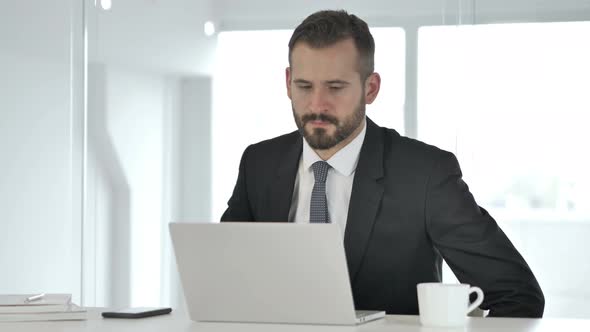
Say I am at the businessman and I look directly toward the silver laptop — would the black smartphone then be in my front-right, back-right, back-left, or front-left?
front-right

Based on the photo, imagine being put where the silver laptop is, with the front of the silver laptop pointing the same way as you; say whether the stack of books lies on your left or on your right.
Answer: on your left

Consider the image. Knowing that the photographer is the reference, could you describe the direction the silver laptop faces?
facing away from the viewer and to the right of the viewer

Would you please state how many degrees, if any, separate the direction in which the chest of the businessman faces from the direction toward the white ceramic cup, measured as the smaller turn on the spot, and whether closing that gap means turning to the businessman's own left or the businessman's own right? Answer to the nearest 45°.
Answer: approximately 45° to the businessman's own left

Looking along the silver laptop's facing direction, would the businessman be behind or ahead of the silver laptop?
ahead

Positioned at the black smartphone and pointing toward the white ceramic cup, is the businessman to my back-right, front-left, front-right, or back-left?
front-left

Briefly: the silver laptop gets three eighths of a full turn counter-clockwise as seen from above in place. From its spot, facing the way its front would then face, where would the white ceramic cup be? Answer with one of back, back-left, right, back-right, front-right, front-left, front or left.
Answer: back

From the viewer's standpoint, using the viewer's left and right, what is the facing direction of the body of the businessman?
facing the viewer and to the left of the viewer

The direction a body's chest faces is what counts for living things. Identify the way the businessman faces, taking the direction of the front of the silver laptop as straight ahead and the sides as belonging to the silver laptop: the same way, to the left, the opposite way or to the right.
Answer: the opposite way

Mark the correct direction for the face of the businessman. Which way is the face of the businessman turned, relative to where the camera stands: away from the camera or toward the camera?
toward the camera

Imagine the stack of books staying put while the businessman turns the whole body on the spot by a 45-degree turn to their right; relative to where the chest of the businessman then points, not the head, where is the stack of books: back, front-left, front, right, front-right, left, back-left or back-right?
front-left

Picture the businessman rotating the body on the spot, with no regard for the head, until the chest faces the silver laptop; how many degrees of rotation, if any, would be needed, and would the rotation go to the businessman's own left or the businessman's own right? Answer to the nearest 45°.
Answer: approximately 45° to the businessman's own left
